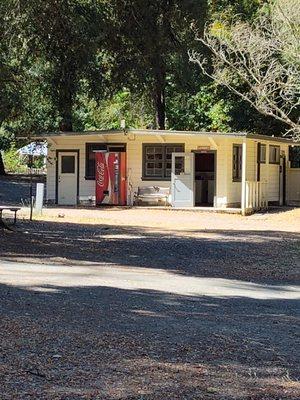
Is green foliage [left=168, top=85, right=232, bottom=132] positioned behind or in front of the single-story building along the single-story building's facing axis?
behind

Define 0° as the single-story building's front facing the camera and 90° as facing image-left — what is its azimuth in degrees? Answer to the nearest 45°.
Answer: approximately 0°

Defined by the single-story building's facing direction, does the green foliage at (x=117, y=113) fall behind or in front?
behind
